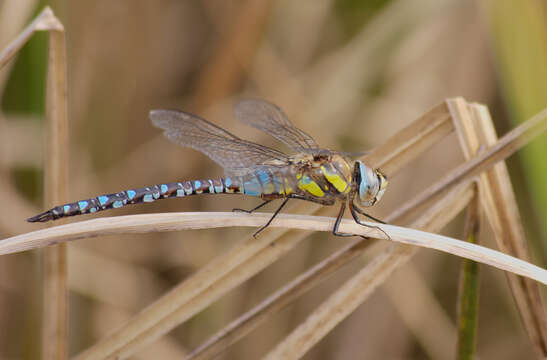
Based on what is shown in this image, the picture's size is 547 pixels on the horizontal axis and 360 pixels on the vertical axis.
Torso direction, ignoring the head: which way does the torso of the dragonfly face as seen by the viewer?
to the viewer's right

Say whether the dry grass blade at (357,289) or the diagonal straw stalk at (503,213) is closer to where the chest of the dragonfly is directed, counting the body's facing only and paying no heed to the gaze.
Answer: the diagonal straw stalk
